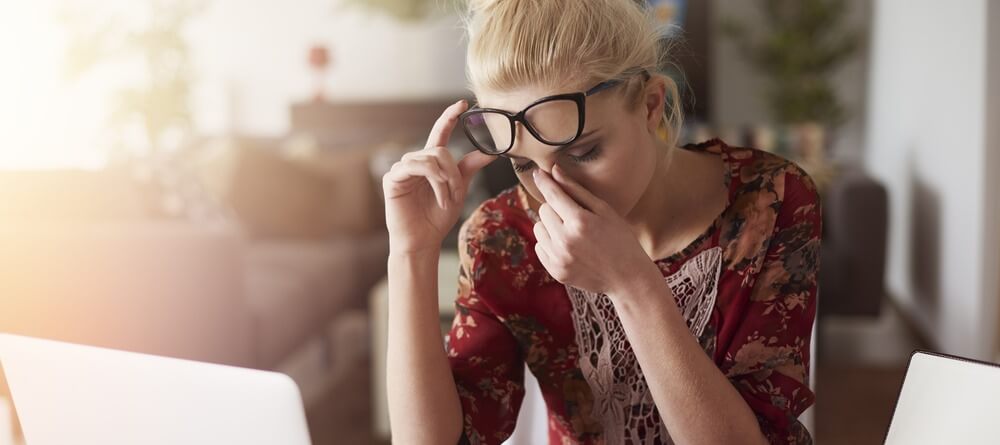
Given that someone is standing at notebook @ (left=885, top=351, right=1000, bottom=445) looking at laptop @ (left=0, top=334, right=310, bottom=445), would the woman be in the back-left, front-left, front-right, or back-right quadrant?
front-right

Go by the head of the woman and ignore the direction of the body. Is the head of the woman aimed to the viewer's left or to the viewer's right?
to the viewer's left

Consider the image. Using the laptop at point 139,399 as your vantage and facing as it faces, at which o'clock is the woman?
The woman is roughly at 1 o'clock from the laptop.

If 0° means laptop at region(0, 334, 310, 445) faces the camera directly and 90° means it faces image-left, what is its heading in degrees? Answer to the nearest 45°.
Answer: approximately 225°

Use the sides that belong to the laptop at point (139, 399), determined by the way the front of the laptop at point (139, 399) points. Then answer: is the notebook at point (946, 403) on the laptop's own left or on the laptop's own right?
on the laptop's own right

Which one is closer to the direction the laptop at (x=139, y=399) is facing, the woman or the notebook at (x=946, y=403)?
the woman

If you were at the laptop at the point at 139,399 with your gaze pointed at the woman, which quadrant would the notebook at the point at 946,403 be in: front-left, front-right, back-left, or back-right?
front-right
